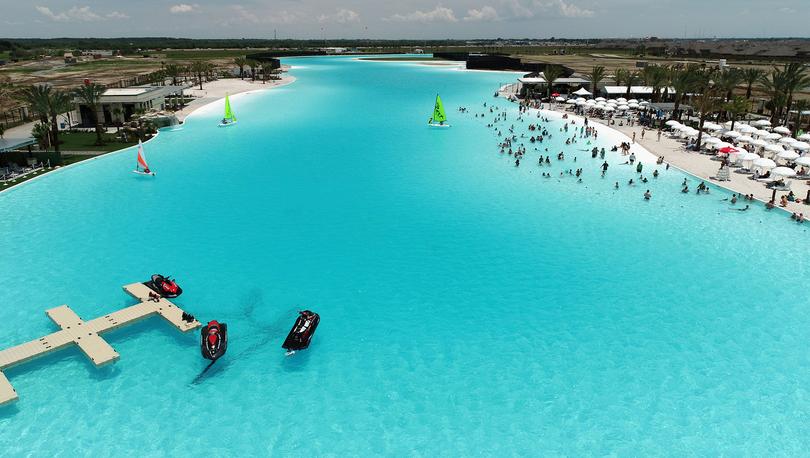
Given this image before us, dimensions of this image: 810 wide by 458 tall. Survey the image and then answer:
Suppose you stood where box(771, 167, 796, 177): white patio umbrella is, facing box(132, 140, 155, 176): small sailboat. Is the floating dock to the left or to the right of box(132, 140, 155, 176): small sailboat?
left

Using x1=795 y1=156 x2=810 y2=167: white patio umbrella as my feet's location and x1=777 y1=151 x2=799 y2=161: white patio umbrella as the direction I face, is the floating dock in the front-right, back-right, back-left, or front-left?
back-left

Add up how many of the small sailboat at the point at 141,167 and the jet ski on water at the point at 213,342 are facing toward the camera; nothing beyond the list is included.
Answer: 1

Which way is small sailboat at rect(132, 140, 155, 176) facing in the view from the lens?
facing to the left of the viewer

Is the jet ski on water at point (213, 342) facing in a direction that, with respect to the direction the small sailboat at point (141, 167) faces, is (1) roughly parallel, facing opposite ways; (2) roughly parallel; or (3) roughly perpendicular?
roughly perpendicular

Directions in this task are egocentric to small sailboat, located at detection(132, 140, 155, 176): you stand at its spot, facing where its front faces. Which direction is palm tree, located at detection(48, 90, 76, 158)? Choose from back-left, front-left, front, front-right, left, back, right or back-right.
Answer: front-right

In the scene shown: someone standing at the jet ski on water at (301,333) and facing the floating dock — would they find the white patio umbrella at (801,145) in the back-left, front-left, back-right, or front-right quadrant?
back-right
